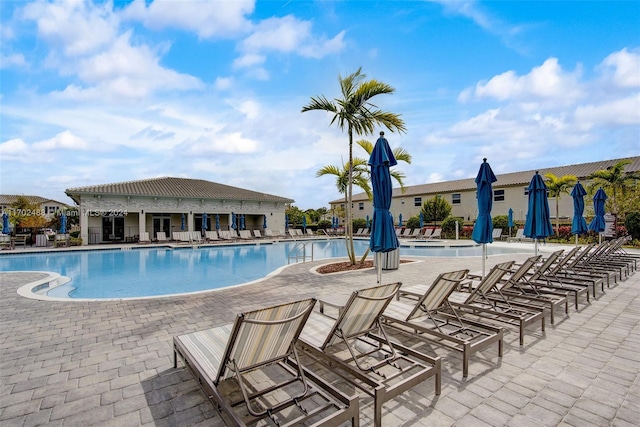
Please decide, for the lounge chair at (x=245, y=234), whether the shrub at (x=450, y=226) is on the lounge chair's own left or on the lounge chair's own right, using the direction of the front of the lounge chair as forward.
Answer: on the lounge chair's own left

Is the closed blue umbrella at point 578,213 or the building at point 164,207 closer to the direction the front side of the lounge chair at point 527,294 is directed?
the building

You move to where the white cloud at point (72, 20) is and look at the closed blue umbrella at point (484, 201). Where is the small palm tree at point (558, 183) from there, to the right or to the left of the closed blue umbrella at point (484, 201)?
left
